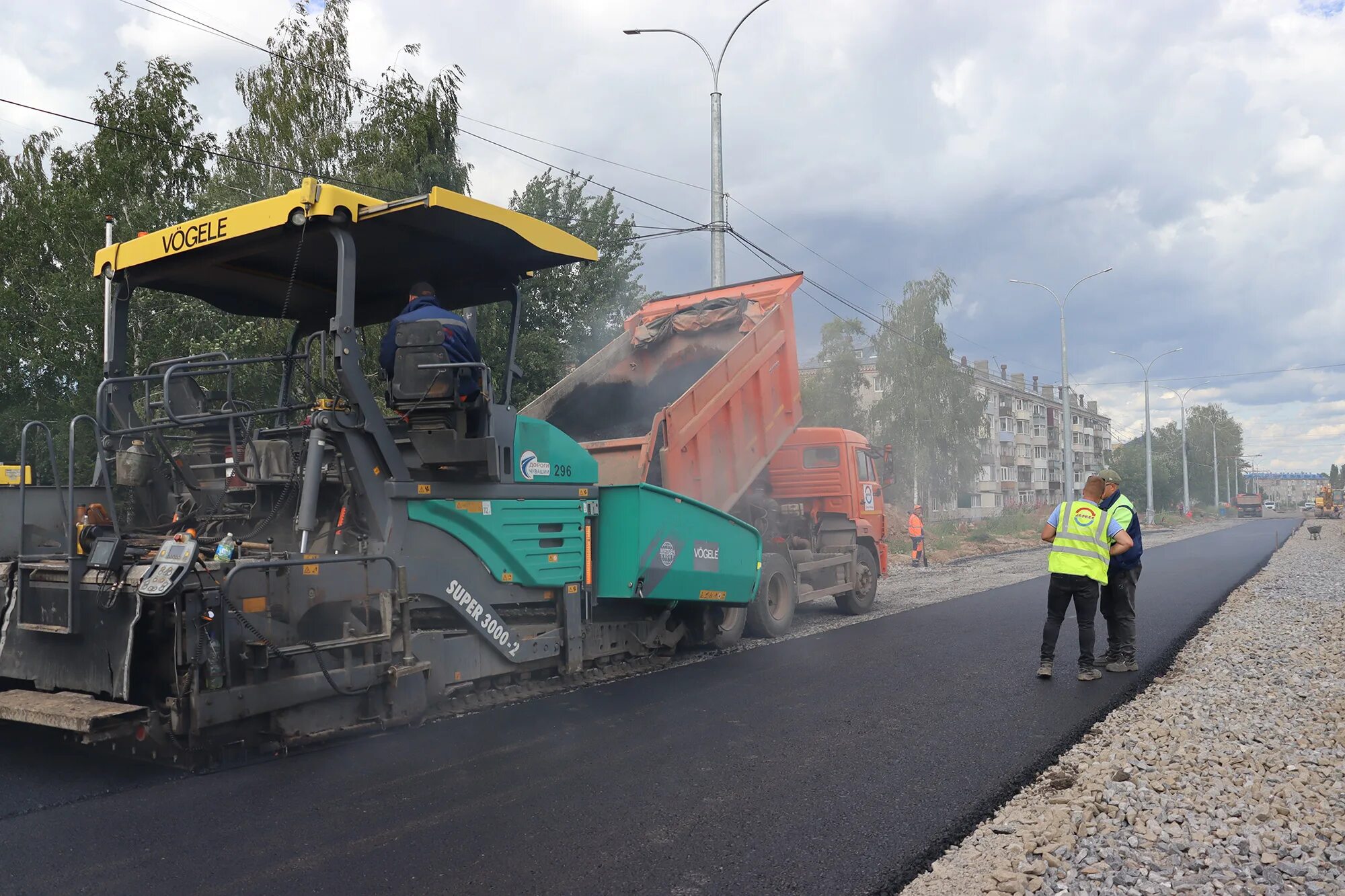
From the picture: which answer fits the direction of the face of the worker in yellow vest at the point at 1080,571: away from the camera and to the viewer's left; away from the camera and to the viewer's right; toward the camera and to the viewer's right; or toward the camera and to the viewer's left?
away from the camera and to the viewer's right

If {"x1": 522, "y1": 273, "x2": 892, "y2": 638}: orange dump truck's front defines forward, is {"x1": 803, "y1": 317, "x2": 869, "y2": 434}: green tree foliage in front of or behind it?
in front

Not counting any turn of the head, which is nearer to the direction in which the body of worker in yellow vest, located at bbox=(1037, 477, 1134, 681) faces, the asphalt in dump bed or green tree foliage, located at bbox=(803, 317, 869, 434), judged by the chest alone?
the green tree foliage

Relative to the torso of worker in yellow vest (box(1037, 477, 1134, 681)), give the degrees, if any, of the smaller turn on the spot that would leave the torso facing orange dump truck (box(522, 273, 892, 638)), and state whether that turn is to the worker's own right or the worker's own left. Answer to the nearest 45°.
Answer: approximately 45° to the worker's own left

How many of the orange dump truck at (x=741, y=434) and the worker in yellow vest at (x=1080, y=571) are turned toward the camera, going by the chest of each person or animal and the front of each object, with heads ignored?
0

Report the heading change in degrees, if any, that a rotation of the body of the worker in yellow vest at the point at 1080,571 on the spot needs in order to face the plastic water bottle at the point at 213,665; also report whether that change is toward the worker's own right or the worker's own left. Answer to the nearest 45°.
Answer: approximately 135° to the worker's own left

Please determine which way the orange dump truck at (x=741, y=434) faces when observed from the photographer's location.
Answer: facing away from the viewer and to the right of the viewer

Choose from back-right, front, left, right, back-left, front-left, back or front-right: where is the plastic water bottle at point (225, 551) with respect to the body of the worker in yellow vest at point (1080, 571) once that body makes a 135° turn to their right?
right

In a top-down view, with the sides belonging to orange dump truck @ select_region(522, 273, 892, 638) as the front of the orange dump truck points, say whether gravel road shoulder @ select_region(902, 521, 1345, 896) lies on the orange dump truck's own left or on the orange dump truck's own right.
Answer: on the orange dump truck's own right

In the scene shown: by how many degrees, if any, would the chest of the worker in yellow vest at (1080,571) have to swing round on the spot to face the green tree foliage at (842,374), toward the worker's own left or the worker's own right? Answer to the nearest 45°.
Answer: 0° — they already face it

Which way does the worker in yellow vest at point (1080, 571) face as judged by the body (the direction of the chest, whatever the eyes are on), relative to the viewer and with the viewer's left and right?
facing away from the viewer
